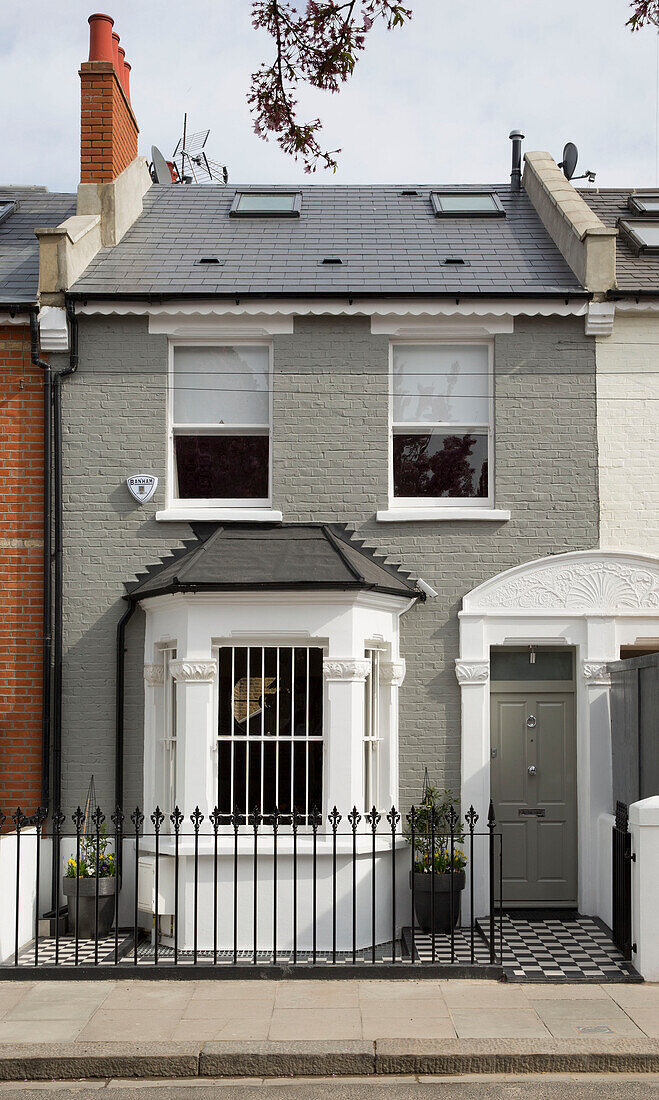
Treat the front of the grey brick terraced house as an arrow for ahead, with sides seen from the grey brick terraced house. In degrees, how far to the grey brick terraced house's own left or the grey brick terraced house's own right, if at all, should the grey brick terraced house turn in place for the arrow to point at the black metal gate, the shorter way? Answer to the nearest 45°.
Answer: approximately 45° to the grey brick terraced house's own left

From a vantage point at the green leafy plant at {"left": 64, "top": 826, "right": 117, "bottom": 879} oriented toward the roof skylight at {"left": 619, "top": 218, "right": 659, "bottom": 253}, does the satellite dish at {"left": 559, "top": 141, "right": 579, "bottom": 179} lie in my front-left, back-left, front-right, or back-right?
front-left

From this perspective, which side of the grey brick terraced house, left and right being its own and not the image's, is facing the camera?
front
